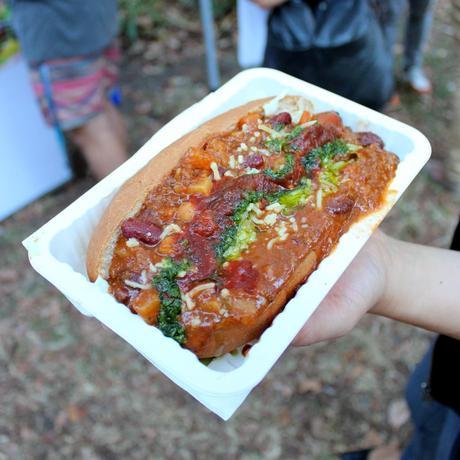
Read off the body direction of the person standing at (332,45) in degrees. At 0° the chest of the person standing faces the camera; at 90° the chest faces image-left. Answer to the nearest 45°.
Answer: approximately 0°

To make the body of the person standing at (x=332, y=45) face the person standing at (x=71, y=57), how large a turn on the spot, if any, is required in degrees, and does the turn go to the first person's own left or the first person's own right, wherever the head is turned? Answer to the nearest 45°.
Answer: approximately 90° to the first person's own right

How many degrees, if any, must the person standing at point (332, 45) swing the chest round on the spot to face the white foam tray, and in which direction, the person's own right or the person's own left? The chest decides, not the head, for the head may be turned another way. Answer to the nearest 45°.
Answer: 0° — they already face it

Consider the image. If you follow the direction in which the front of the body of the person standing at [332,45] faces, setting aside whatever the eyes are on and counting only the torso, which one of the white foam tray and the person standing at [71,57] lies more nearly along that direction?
the white foam tray

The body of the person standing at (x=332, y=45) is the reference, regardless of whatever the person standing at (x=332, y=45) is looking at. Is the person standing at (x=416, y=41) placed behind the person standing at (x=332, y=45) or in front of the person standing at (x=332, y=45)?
behind
